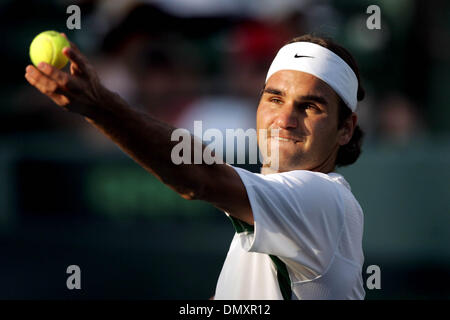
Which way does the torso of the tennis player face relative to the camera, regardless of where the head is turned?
to the viewer's left
